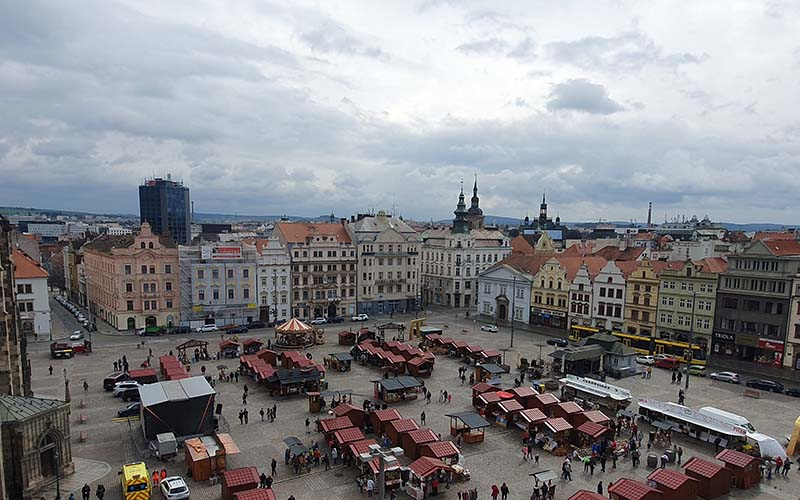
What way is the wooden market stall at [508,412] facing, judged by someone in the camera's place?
facing the viewer and to the left of the viewer

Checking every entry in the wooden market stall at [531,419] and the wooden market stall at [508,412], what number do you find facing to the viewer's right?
0

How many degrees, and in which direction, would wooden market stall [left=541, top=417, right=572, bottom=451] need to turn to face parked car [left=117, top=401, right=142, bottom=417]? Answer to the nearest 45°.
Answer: approximately 45° to its right

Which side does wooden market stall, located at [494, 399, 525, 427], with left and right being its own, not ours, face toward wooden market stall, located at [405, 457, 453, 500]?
front

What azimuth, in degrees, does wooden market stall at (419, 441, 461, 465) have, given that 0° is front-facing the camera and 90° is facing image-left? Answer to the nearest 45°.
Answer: approximately 315°

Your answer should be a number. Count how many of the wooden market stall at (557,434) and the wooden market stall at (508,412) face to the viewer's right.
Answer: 0

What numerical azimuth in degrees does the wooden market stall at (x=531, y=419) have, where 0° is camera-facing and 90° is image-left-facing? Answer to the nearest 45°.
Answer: approximately 45°

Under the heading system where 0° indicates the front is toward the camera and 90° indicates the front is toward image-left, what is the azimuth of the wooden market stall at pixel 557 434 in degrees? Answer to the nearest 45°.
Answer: approximately 45°

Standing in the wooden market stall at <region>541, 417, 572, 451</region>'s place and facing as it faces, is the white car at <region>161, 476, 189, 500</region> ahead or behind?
ahead

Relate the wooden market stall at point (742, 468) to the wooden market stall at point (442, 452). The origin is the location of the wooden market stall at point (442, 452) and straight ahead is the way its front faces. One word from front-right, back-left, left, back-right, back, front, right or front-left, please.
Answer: front-left
